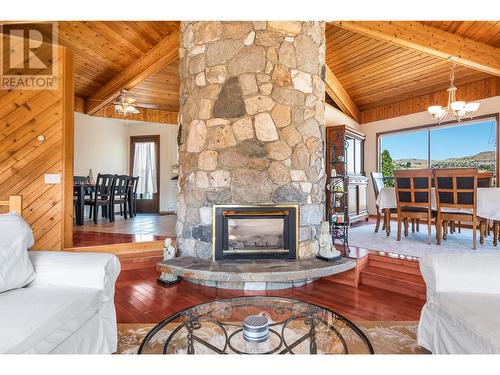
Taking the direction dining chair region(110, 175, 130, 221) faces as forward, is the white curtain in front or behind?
in front

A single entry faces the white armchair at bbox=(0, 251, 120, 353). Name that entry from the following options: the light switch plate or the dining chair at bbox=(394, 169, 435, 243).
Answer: the light switch plate

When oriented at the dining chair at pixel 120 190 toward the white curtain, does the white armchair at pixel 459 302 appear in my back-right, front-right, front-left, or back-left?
back-right

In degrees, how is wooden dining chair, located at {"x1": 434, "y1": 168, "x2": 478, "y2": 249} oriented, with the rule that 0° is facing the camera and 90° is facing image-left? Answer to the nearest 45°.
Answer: approximately 180°

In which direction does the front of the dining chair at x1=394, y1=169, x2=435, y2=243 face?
away from the camera

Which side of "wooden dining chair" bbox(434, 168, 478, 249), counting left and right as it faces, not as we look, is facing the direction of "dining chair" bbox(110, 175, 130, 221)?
left

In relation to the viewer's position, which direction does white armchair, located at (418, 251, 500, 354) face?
facing to the left of the viewer

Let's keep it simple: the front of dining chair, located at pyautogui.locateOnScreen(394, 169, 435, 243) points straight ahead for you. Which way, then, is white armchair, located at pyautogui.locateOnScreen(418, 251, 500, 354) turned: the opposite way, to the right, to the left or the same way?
to the left

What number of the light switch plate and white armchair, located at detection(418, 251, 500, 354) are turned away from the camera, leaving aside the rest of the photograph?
0
